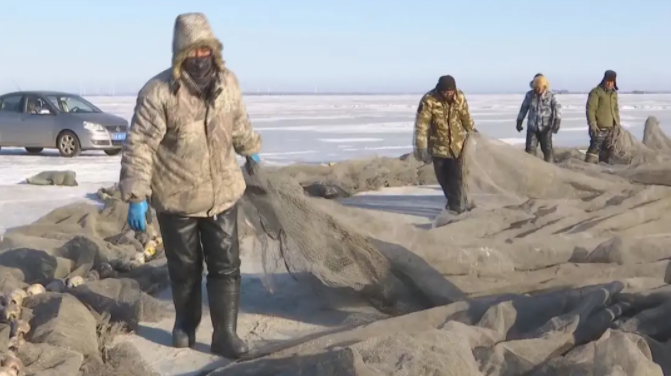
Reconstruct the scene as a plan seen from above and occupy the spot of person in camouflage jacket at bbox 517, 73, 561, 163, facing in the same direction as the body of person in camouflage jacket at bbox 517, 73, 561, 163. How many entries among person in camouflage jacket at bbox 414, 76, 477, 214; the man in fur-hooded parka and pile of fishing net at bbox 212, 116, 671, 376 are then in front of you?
3

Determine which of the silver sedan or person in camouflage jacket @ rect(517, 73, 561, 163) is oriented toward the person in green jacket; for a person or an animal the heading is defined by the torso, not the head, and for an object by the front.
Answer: the silver sedan

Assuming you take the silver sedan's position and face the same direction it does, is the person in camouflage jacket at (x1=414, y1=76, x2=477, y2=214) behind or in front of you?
in front

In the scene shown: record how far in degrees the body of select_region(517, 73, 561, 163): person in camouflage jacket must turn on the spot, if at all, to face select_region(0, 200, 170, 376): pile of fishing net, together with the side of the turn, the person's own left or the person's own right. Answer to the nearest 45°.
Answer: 0° — they already face it

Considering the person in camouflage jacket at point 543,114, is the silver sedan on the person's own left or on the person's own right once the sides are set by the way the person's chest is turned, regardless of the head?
on the person's own right

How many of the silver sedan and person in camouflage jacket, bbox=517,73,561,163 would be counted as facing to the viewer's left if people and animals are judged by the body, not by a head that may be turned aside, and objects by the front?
0

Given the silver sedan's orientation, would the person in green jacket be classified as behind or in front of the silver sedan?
in front

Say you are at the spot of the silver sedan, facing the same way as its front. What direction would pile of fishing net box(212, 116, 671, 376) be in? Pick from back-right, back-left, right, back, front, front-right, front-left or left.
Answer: front-right

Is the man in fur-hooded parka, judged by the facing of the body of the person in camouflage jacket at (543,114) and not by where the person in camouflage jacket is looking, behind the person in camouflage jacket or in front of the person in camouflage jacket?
in front

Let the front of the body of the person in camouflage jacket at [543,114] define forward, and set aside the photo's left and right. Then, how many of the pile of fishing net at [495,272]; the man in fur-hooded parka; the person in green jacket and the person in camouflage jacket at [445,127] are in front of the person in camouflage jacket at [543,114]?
3

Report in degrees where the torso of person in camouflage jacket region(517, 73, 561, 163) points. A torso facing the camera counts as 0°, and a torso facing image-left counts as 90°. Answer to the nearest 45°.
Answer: approximately 0°

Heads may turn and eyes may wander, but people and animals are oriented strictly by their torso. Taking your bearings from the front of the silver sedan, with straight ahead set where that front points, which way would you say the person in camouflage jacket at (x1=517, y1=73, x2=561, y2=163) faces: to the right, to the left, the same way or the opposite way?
to the right

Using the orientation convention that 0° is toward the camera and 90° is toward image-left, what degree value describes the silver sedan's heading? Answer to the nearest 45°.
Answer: approximately 315°

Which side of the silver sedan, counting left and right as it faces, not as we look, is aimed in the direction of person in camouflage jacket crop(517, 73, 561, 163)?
front
